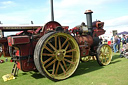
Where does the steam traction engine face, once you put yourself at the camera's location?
facing away from the viewer and to the right of the viewer
